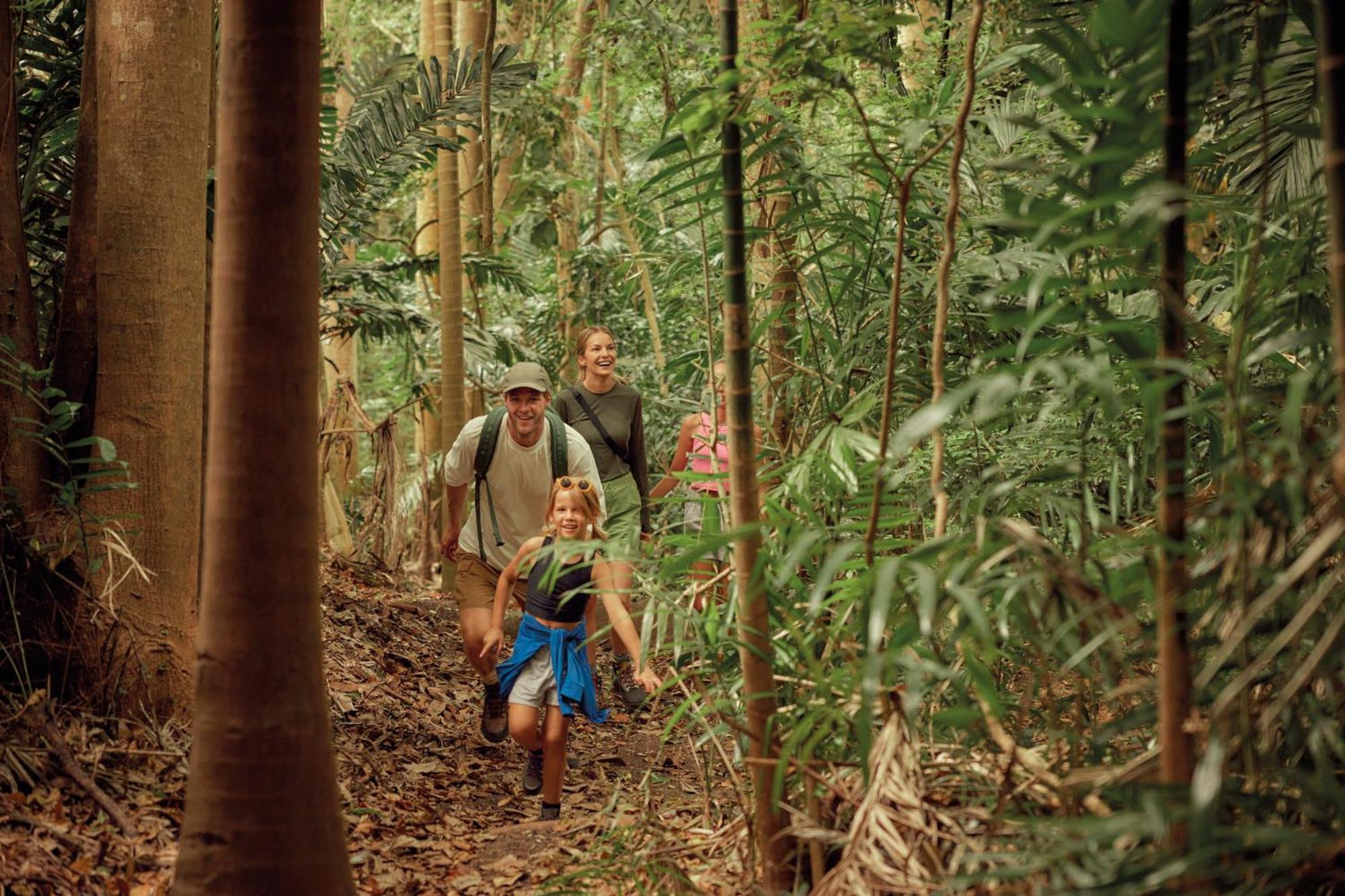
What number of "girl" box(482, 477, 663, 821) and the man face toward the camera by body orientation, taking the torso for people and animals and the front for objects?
2

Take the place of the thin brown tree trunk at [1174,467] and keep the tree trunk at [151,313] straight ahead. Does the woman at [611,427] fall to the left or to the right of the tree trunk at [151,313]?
right

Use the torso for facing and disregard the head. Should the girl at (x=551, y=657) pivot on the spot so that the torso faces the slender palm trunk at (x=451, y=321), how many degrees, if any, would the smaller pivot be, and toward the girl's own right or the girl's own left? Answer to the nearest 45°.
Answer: approximately 180°

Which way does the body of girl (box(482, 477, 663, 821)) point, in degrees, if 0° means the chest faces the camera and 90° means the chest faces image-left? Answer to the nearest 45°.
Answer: approximately 0°

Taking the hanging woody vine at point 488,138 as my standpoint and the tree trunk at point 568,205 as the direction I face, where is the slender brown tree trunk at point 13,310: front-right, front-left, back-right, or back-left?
back-left

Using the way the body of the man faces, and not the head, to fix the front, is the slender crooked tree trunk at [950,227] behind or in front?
in front

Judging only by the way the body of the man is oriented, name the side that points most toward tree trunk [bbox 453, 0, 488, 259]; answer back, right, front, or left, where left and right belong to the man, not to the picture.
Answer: back

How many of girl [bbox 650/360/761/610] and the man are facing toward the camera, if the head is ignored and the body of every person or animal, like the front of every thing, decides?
2
